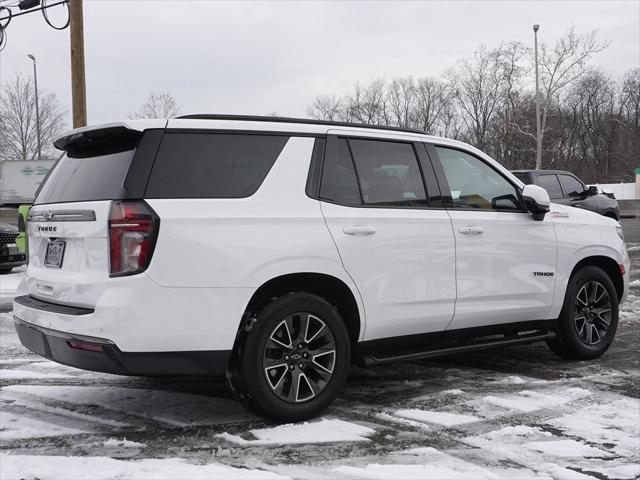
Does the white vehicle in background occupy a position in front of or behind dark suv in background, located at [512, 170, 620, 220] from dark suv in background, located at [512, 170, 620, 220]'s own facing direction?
behind

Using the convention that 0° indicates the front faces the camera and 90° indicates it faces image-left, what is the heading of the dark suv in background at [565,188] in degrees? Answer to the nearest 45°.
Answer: approximately 270°

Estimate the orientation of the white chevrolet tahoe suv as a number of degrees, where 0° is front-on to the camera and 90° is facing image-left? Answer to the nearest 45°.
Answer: approximately 225°

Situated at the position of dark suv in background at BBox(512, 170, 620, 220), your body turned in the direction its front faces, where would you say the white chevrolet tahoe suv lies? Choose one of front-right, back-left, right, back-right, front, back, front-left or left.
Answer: right

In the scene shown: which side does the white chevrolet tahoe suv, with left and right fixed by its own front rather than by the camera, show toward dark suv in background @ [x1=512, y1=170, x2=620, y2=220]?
front

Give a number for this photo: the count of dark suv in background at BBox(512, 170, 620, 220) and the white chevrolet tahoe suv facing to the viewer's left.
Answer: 0

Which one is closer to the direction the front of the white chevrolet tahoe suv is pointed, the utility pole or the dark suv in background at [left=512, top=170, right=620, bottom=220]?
the dark suv in background

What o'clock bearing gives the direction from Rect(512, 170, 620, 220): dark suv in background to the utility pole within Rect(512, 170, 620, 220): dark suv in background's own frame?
The utility pole is roughly at 5 o'clock from the dark suv in background.
